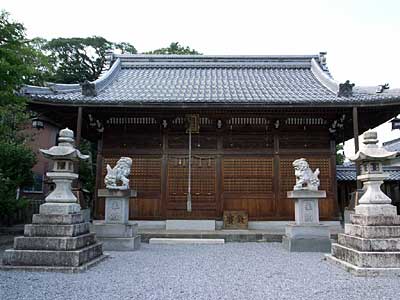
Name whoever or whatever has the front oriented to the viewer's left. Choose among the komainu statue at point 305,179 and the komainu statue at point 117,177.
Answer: the komainu statue at point 305,179

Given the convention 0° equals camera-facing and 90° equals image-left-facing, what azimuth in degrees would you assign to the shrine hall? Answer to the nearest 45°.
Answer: approximately 0°

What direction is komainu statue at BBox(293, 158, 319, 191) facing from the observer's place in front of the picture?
facing to the left of the viewer

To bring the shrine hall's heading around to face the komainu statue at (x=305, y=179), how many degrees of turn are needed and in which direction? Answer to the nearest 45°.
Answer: approximately 45° to its left
